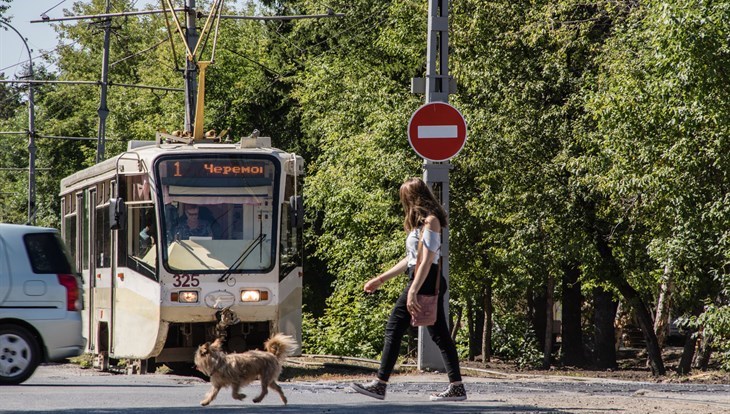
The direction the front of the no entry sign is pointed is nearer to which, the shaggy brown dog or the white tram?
the shaggy brown dog

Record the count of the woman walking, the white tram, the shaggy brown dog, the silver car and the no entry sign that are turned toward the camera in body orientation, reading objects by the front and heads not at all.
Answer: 2

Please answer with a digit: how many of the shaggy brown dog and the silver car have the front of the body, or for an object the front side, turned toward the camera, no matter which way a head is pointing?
0

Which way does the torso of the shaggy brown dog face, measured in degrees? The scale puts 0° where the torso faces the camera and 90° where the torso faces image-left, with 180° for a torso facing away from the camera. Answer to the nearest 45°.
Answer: approximately 90°

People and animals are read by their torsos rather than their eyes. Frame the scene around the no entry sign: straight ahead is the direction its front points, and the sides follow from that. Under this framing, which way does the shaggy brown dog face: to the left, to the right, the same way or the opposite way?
to the right

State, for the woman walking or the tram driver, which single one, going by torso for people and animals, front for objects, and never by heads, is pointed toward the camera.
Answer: the tram driver

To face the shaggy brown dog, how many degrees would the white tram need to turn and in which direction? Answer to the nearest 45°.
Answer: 0° — it already faces it

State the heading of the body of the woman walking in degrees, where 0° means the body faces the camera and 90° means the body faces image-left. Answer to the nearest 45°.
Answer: approximately 90°

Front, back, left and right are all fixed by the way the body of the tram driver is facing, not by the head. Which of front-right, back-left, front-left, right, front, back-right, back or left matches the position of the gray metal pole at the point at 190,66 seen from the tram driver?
back

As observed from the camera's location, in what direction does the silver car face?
facing to the left of the viewer

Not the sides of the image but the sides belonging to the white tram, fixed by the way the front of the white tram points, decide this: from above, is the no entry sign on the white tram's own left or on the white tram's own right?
on the white tram's own left

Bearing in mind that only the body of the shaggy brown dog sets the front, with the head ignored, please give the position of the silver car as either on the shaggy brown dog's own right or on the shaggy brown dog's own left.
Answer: on the shaggy brown dog's own right

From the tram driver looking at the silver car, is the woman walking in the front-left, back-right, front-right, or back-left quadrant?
front-left

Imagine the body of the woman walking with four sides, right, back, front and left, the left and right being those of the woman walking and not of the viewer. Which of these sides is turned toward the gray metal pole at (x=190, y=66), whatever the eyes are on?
right

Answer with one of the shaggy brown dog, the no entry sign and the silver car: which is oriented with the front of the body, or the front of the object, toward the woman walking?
the no entry sign

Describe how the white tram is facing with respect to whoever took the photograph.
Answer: facing the viewer
